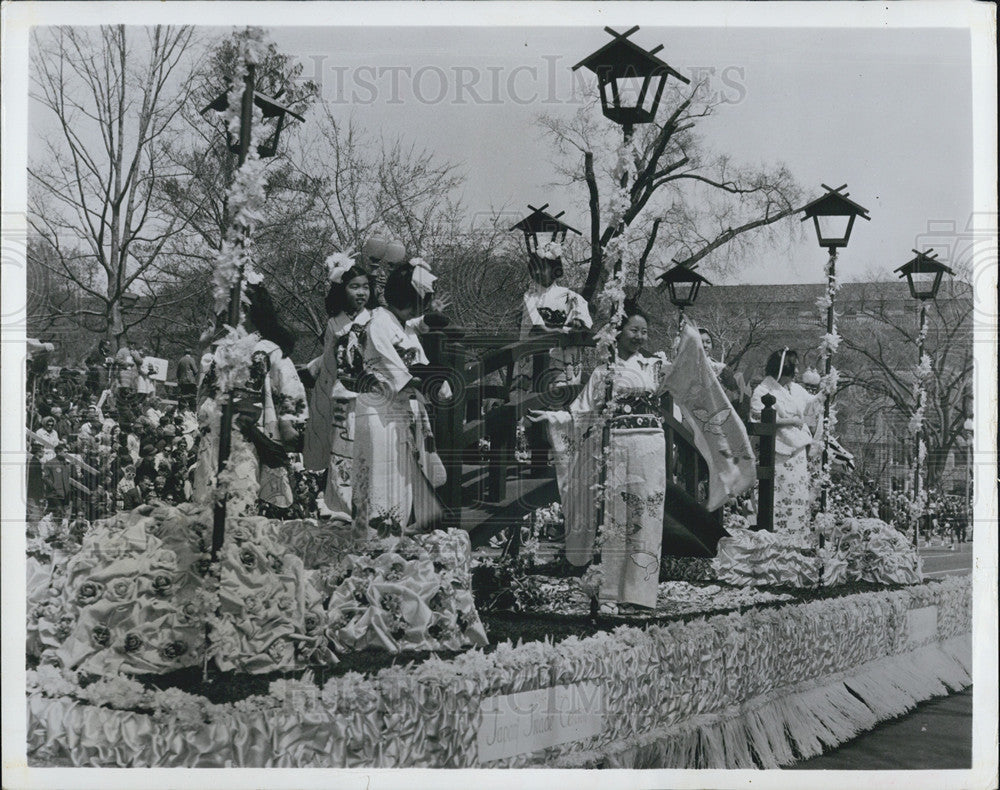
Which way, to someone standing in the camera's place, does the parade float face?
facing the viewer and to the left of the viewer

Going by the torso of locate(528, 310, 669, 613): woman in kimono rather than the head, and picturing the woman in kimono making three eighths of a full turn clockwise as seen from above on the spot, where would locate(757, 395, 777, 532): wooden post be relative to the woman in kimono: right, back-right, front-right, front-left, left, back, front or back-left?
right

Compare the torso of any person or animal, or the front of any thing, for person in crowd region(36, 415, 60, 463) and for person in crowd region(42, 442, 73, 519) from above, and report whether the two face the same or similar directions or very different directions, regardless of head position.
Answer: same or similar directions

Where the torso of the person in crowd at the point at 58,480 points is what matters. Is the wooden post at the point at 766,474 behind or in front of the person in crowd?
in front

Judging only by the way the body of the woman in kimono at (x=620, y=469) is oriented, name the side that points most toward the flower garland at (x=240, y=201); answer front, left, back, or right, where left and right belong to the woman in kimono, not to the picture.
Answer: right

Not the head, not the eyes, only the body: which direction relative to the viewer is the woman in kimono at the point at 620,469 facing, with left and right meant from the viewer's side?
facing the viewer

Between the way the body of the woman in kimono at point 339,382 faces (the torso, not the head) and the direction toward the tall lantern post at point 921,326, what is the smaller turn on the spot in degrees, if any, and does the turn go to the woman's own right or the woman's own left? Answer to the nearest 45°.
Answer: approximately 45° to the woman's own left

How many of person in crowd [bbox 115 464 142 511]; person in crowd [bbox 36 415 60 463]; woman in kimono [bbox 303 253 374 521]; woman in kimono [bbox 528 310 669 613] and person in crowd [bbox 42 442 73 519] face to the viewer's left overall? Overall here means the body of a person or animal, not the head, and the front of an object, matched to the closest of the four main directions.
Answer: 0

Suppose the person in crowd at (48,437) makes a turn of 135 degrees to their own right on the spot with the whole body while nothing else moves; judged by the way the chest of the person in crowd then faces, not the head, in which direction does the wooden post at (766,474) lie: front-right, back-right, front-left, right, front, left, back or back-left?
back

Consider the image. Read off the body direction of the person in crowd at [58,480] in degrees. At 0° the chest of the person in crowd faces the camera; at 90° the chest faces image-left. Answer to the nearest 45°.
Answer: approximately 315°

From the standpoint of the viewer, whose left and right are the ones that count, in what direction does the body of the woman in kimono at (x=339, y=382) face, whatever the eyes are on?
facing the viewer and to the right of the viewer

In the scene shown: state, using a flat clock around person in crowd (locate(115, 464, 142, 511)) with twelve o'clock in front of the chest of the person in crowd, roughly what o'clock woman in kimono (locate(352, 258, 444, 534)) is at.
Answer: The woman in kimono is roughly at 11 o'clock from the person in crowd.

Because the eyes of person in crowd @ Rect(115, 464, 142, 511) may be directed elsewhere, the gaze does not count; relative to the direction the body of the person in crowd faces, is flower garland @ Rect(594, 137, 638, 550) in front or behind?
in front
